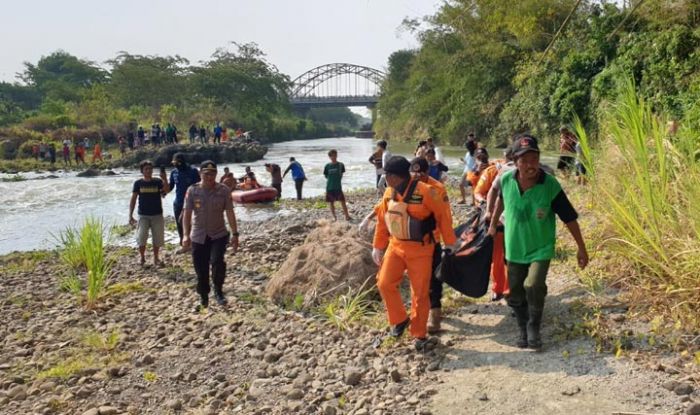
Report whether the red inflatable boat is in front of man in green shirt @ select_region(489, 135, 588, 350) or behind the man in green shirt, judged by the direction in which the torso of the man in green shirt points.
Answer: behind

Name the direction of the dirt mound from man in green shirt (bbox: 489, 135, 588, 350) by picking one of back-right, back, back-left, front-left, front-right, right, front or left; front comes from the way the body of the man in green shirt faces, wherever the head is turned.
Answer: back-right

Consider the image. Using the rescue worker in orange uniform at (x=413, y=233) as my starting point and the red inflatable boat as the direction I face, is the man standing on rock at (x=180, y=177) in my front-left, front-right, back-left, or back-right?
front-left

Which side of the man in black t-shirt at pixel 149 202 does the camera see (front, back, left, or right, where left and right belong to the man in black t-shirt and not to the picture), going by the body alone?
front

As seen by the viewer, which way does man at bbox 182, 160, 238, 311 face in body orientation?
toward the camera

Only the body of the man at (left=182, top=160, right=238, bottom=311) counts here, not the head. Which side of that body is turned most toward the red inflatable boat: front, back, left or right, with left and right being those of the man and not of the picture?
back

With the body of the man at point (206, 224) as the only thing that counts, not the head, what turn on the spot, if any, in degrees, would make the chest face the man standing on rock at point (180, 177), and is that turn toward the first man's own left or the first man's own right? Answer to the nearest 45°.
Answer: approximately 180°

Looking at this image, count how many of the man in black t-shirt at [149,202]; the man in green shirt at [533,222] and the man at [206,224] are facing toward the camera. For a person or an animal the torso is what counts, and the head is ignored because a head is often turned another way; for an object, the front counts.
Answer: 3

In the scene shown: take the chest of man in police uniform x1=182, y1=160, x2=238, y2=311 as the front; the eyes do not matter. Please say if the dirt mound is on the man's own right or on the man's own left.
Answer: on the man's own left

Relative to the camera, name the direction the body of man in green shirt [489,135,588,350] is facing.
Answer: toward the camera
